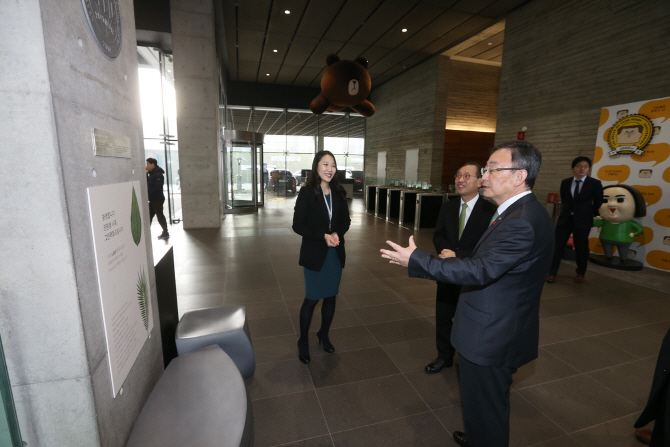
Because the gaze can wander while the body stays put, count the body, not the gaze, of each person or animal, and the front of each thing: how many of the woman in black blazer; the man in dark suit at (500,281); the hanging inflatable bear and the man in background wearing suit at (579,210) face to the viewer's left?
1

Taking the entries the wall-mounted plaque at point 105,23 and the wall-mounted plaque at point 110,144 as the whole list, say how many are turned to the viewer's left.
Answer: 0

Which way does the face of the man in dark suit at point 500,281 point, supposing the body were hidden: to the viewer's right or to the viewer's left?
to the viewer's left

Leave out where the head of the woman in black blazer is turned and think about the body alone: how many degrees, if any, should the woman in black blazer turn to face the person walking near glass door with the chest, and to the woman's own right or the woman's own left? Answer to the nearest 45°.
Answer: approximately 180°

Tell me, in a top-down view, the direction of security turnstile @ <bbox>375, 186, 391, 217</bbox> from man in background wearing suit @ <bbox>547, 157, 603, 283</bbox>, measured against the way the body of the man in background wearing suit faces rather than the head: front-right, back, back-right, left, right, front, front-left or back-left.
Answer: back-right

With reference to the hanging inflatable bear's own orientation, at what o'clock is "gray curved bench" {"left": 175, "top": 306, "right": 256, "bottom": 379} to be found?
The gray curved bench is roughly at 2 o'clock from the hanging inflatable bear.

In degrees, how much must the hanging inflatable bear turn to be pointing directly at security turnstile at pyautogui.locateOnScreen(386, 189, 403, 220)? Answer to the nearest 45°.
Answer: approximately 135° to its left

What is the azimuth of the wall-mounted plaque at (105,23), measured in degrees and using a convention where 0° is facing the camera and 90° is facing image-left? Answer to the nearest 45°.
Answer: approximately 315°

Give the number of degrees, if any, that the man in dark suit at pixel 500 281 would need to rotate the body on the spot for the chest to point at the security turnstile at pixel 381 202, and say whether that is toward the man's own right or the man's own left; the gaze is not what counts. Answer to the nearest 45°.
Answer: approximately 90° to the man's own right

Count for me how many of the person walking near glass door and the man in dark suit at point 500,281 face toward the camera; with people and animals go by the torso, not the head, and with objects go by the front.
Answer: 0

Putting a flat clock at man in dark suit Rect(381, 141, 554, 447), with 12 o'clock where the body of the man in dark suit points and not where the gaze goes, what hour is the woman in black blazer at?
The woman in black blazer is roughly at 1 o'clock from the man in dark suit.

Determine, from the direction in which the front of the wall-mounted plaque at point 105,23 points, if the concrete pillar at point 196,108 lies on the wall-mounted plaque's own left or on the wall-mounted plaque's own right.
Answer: on the wall-mounted plaque's own left

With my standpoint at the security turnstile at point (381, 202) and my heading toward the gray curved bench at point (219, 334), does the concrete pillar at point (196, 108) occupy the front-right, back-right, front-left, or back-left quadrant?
front-right

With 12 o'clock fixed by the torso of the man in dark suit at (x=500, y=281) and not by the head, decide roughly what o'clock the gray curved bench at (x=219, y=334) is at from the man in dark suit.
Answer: The gray curved bench is roughly at 12 o'clock from the man in dark suit.

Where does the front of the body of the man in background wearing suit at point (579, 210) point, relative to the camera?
toward the camera

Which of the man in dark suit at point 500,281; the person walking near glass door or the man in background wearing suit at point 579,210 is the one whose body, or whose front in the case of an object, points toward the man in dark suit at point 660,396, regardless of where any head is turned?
the man in background wearing suit
